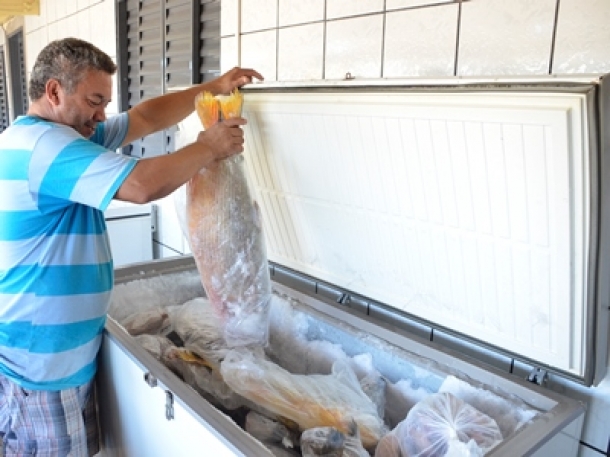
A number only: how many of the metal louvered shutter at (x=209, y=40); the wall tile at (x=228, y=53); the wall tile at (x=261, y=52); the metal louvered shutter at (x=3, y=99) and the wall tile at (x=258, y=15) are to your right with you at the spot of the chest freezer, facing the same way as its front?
5

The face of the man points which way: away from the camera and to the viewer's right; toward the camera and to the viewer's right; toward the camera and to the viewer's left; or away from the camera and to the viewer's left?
toward the camera and to the viewer's right

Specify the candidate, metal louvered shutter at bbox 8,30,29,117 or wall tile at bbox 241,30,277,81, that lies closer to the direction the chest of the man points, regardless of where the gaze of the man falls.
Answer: the wall tile

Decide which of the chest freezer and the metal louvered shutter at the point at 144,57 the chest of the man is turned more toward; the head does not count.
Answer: the chest freezer

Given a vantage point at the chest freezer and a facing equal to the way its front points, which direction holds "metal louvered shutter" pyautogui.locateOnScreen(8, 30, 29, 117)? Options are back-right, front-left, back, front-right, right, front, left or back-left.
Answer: right

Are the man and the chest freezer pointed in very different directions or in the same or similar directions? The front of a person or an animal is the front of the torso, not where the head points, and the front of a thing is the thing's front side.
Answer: very different directions

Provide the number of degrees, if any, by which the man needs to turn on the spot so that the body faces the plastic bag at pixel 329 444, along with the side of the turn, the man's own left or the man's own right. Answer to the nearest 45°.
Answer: approximately 45° to the man's own right

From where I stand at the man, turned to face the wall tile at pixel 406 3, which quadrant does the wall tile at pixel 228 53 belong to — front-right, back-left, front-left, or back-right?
front-left

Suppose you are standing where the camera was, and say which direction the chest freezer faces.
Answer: facing the viewer and to the left of the viewer

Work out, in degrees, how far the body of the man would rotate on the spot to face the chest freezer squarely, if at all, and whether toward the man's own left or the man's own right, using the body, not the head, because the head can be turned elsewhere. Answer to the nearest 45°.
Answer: approximately 45° to the man's own right

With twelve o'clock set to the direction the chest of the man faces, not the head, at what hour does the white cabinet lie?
The white cabinet is roughly at 9 o'clock from the man.

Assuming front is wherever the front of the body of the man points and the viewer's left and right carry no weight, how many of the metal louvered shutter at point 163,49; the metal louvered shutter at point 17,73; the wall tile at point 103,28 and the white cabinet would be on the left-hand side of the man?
4

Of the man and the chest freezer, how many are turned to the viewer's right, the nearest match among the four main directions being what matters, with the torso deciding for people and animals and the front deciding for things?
1

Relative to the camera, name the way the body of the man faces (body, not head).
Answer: to the viewer's right

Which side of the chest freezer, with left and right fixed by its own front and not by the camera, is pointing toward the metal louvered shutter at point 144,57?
right
